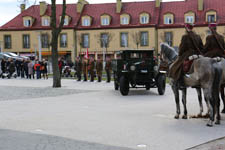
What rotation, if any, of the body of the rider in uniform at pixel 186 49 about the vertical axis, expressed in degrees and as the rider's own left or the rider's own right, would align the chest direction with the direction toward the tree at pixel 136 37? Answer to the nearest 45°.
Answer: approximately 45° to the rider's own right

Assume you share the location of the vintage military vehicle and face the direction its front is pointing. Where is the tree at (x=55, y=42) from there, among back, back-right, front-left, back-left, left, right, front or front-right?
back-right

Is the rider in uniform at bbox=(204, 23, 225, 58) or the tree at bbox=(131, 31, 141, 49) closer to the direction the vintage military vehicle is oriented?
the rider in uniform

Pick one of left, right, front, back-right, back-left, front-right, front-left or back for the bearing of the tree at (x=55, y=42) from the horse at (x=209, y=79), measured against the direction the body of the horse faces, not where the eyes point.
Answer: front

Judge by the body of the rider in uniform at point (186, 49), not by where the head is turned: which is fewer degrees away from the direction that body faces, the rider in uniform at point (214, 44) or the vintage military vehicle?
the vintage military vehicle

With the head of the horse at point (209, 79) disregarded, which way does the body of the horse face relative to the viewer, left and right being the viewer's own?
facing away from the viewer and to the left of the viewer

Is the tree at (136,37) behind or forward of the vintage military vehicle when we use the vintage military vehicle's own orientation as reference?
behind

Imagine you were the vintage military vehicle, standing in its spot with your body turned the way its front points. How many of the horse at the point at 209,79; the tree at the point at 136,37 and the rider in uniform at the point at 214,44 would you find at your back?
1

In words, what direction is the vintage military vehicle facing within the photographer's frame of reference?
facing the viewer

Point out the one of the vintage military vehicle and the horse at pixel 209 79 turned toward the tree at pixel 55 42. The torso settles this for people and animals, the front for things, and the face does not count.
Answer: the horse

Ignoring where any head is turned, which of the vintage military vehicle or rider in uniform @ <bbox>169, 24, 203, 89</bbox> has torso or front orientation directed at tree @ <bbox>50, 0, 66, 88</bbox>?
the rider in uniform

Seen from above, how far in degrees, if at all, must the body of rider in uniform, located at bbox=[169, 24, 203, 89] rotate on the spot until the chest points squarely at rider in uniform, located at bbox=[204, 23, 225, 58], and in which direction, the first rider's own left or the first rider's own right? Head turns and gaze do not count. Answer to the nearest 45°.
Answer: approximately 135° to the first rider's own right

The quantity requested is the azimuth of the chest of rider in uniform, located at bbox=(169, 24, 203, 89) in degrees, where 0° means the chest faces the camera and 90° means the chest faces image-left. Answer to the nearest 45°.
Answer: approximately 135°

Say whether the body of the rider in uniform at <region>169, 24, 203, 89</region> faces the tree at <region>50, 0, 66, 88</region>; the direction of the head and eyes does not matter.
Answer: yes

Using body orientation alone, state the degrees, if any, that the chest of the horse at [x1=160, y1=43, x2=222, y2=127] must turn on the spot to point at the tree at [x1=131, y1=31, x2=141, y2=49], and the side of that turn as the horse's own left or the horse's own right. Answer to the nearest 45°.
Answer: approximately 45° to the horse's own right

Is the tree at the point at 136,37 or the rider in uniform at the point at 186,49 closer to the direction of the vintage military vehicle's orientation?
the rider in uniform

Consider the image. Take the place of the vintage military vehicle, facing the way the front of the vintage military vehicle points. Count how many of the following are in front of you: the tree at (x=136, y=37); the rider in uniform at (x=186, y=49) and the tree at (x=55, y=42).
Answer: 1
